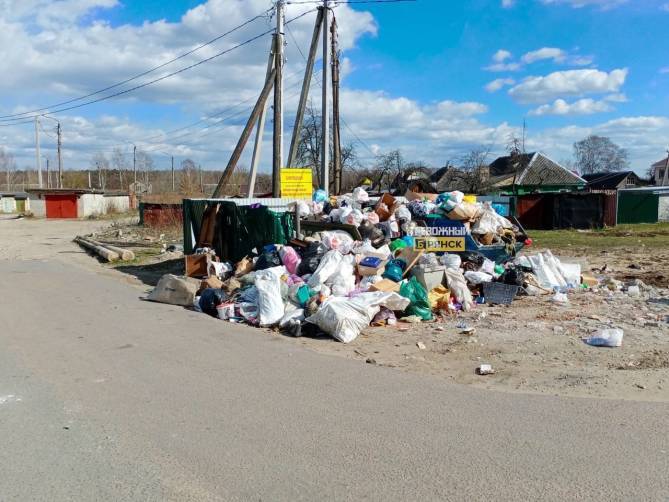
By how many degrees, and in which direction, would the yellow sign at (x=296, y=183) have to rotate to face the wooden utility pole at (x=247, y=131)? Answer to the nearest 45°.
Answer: approximately 135° to its right

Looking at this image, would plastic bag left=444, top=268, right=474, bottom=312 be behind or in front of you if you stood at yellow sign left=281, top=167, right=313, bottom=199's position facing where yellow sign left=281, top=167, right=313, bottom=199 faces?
in front

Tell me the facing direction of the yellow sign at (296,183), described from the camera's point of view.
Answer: facing the viewer

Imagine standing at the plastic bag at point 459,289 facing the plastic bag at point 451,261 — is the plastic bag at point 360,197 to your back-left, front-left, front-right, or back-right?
front-left

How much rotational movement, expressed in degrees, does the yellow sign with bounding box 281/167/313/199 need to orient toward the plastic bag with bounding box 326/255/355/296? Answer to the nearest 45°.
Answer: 0° — it already faces it

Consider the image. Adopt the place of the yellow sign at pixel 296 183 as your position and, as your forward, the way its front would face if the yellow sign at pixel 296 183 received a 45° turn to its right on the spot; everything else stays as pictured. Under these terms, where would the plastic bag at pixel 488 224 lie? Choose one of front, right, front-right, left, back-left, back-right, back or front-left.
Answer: left

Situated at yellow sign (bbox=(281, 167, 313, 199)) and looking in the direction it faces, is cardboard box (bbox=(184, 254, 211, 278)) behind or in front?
in front

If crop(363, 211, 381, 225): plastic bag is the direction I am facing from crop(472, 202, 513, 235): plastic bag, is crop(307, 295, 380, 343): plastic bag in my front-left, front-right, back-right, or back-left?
front-left
